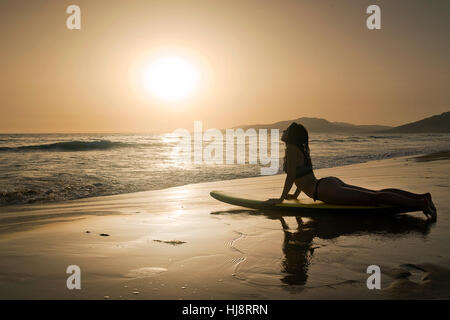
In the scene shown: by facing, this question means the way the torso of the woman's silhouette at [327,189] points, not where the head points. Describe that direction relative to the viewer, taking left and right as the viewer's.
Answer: facing to the left of the viewer

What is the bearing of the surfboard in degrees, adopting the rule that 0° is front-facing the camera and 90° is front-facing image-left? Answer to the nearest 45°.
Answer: approximately 90°
